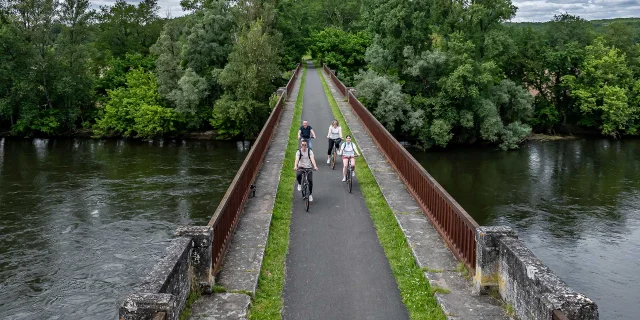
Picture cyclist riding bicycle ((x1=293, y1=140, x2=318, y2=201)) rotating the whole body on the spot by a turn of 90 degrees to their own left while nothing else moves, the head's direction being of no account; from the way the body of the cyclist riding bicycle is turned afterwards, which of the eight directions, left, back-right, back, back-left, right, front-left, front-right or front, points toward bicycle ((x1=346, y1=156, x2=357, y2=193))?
front-left

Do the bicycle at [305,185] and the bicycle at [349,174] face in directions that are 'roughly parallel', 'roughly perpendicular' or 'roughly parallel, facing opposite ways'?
roughly parallel

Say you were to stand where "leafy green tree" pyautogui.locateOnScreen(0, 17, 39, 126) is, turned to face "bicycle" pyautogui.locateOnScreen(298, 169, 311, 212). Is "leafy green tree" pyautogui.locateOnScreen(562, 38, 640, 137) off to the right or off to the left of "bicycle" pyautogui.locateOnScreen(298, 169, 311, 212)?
left

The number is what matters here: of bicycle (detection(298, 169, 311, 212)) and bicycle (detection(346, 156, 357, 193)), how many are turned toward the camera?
2

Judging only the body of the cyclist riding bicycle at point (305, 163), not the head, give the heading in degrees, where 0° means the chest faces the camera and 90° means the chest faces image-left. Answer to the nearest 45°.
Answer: approximately 0°

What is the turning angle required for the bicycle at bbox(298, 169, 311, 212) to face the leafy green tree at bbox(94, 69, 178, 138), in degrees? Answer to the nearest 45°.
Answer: approximately 180°

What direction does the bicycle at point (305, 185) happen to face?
toward the camera

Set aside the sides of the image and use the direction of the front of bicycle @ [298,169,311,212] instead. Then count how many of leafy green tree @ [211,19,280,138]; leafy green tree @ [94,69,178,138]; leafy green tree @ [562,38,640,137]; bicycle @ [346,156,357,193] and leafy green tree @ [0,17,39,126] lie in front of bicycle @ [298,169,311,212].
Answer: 0

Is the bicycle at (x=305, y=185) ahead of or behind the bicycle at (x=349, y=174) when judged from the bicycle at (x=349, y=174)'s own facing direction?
ahead

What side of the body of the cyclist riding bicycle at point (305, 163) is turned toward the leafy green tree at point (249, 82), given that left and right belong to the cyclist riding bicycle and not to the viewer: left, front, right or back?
back

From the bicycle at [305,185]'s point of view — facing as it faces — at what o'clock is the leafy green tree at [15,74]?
The leafy green tree is roughly at 5 o'clock from the bicycle.

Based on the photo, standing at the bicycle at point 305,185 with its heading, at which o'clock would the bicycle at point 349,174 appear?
the bicycle at point 349,174 is roughly at 7 o'clock from the bicycle at point 305,185.

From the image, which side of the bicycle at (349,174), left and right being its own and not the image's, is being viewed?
front

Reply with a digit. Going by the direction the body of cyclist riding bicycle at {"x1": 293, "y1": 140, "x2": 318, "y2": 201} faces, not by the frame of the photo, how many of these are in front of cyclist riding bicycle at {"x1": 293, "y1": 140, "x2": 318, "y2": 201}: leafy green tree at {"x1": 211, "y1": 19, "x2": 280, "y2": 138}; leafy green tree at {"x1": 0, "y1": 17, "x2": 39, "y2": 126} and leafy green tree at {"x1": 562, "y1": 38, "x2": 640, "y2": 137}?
0
